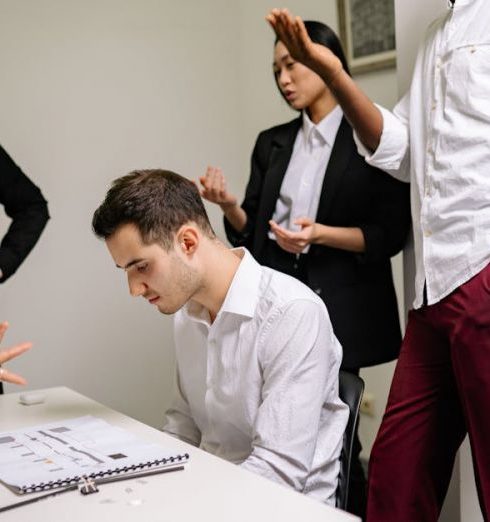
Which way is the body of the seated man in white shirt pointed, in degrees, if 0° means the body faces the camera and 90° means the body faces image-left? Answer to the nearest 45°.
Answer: approximately 45°

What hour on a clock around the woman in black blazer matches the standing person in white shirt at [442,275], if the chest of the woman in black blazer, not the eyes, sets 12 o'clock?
The standing person in white shirt is roughly at 10 o'clock from the woman in black blazer.

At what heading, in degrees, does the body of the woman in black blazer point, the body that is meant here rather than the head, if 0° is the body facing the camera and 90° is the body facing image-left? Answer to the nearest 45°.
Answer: approximately 45°

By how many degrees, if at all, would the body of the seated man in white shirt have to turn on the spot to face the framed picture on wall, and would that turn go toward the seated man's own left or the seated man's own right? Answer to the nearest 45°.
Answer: approximately 135° to the seated man's own right

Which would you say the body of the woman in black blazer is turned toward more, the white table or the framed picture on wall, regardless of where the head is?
the white table

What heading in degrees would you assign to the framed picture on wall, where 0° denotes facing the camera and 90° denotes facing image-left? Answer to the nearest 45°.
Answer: approximately 45°

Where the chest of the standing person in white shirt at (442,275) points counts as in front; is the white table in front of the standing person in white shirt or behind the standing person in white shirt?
in front

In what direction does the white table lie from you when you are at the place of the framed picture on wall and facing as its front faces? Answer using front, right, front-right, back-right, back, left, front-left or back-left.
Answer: front-left

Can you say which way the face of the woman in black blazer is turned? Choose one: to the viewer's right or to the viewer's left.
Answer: to the viewer's left

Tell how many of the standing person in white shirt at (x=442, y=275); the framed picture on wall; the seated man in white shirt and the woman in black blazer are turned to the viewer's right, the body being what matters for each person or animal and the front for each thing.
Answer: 0

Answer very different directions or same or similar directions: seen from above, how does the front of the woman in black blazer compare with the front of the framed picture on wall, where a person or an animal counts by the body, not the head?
same or similar directions

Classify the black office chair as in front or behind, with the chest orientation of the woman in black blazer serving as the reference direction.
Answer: in front

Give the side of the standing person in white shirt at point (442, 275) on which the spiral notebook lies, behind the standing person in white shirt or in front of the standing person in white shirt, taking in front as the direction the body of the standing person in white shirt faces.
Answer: in front

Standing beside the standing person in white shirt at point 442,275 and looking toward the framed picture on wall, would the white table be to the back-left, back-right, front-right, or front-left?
back-left

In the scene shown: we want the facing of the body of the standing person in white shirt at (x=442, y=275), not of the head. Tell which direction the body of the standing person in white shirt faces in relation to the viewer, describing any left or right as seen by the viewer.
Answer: facing the viewer and to the left of the viewer
